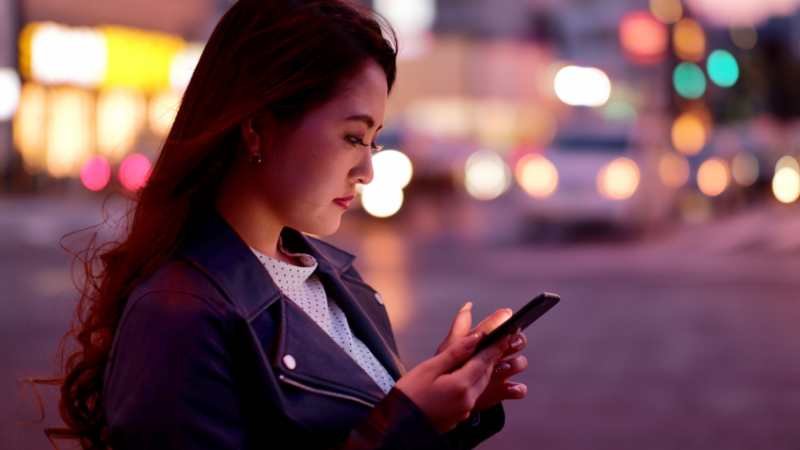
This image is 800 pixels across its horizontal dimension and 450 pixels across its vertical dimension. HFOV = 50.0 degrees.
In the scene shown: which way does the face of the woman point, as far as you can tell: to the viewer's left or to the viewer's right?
to the viewer's right

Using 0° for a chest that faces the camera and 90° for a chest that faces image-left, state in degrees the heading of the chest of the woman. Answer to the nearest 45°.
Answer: approximately 315°

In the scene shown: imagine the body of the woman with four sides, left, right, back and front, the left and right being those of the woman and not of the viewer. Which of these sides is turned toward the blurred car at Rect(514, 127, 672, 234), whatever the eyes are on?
left
